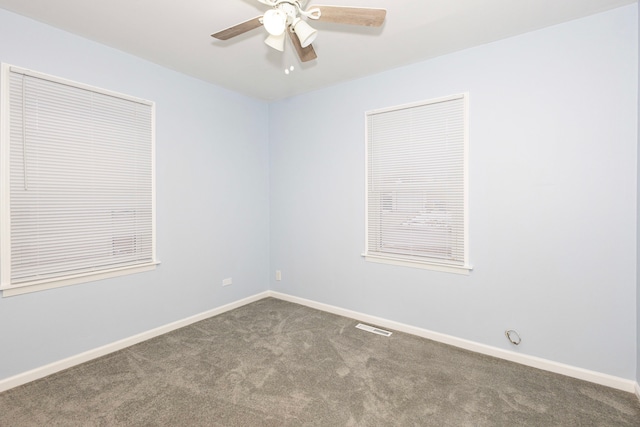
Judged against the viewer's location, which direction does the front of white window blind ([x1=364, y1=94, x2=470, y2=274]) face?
facing the viewer and to the left of the viewer

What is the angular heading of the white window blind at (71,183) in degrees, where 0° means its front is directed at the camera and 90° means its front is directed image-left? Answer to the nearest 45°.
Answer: approximately 315°

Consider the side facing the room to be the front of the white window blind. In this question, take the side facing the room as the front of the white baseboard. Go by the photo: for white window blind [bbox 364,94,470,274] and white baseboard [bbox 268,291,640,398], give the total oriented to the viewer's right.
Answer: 0

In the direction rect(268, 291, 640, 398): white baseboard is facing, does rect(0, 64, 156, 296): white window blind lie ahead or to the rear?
ahead

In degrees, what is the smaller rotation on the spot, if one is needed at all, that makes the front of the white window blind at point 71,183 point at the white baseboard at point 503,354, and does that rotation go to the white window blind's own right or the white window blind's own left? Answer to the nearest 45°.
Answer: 0° — it already faces it

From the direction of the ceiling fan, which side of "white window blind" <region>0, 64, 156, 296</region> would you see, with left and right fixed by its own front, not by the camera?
front

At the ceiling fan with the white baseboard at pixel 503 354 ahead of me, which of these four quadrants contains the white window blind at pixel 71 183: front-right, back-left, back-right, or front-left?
back-left

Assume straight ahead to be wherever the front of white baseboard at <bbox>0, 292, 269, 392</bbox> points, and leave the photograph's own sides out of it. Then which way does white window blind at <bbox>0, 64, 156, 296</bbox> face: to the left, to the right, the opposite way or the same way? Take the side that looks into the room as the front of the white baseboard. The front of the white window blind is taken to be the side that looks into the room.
the same way

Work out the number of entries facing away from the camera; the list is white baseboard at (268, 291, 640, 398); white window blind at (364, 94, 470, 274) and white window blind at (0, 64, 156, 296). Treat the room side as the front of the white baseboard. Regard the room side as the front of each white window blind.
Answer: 0

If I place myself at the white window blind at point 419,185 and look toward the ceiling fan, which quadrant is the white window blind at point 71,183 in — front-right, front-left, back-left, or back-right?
front-right
